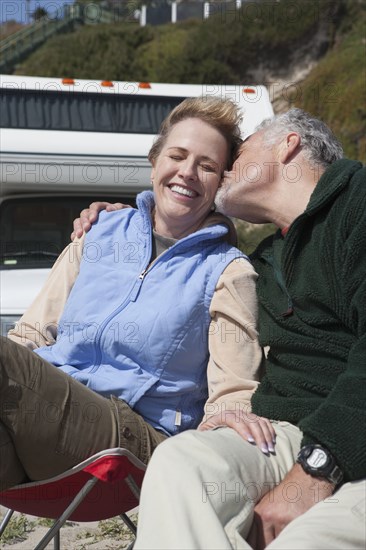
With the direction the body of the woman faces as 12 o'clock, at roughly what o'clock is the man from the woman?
The man is roughly at 9 o'clock from the woman.

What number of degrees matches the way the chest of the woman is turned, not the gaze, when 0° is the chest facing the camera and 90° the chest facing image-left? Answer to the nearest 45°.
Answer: approximately 45°

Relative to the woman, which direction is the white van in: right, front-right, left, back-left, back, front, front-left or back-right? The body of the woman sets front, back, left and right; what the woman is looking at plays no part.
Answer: back-right

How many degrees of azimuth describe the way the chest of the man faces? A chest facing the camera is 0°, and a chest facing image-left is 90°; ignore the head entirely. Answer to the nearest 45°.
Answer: approximately 45°

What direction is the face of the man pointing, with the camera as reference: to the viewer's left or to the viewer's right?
to the viewer's left

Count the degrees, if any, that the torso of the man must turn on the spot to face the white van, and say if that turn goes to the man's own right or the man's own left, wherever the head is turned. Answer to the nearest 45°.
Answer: approximately 90° to the man's own right

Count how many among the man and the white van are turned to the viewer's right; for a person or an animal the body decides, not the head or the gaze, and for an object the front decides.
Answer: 0
